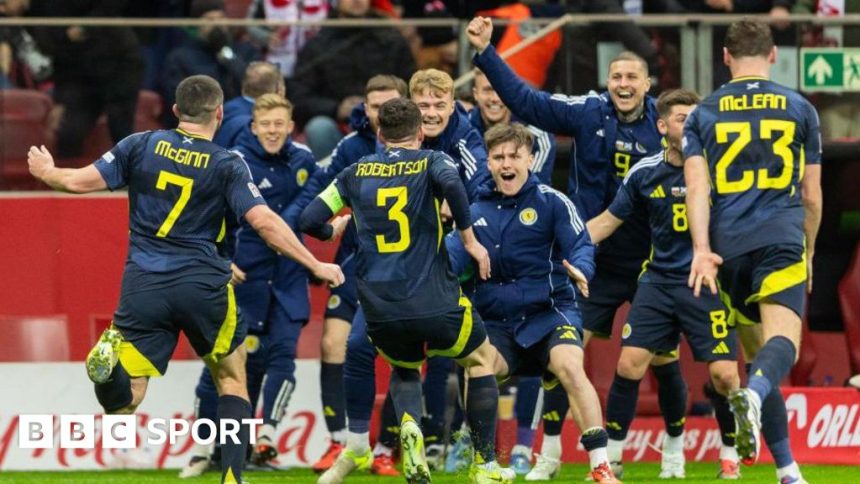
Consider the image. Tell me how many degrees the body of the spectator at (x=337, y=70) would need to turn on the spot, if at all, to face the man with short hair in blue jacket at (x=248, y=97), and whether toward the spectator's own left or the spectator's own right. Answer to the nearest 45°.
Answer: approximately 45° to the spectator's own right

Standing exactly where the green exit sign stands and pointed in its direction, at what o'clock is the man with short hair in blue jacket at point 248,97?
The man with short hair in blue jacket is roughly at 2 o'clock from the green exit sign.

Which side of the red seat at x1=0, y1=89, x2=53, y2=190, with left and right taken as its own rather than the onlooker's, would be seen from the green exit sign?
left

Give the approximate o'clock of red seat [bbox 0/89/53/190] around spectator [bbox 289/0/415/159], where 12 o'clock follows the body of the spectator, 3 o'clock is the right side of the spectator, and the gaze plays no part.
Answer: The red seat is roughly at 3 o'clock from the spectator.

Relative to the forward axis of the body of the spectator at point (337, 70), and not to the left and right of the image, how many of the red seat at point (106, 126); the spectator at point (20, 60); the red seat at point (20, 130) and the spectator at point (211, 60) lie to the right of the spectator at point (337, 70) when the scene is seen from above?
4

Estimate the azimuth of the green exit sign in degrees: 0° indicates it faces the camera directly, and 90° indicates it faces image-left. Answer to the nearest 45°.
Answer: approximately 0°

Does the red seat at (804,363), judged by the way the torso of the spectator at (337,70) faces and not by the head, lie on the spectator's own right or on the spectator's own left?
on the spectator's own left
